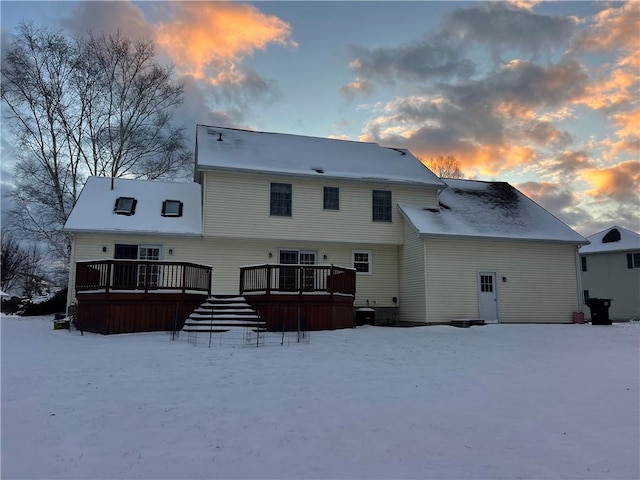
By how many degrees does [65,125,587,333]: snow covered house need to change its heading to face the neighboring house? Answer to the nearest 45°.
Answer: approximately 45° to its right

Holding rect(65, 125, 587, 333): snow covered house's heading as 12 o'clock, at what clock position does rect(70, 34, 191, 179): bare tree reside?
The bare tree is roughly at 10 o'clock from the snow covered house.

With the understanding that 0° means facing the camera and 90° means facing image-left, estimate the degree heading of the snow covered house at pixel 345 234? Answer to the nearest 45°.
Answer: approximately 180°

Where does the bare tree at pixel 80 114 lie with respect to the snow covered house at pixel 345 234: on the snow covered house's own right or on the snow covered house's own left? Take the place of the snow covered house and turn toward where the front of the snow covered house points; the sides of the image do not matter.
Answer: on the snow covered house's own left

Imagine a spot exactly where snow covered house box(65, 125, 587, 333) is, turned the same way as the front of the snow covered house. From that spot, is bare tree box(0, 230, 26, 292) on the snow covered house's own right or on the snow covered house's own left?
on the snow covered house's own left

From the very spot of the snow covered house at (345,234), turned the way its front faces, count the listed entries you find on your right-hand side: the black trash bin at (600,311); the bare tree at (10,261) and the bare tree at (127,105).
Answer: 1

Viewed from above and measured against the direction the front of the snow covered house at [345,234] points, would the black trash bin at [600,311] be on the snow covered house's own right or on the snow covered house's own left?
on the snow covered house's own right
